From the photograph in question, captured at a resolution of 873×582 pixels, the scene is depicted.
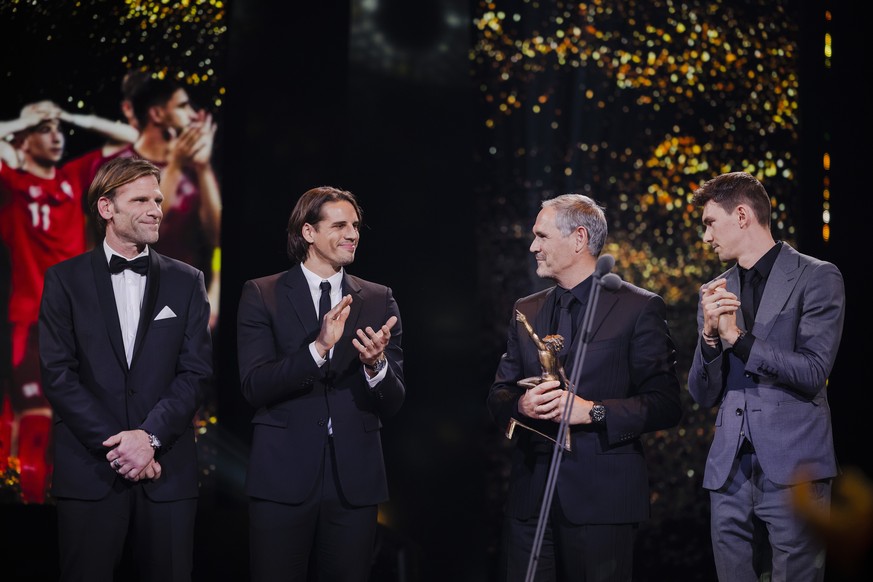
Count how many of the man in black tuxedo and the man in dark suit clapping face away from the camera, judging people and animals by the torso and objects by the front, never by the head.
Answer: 0

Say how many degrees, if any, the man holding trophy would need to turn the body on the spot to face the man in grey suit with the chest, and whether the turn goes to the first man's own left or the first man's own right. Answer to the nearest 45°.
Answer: approximately 135° to the first man's own left

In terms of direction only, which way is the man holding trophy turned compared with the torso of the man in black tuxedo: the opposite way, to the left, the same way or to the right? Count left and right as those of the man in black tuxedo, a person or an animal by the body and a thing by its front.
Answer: to the right

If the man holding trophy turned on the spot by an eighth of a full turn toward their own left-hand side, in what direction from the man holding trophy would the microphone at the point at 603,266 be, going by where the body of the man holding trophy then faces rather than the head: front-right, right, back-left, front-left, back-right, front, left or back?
front

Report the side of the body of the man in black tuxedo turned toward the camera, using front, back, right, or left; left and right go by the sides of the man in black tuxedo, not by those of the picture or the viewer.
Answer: front

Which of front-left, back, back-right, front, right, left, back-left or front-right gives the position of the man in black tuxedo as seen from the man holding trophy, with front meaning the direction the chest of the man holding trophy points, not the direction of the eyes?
front-right

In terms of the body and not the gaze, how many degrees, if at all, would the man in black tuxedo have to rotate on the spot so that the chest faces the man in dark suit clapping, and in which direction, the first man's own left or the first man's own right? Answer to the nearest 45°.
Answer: approximately 90° to the first man's own left

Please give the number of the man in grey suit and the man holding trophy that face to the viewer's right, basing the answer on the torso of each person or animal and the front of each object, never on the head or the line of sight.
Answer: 0

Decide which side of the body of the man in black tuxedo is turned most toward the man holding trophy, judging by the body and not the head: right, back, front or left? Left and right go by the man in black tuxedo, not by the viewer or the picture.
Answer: left

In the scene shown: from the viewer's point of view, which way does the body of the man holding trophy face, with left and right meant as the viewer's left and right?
facing the viewer and to the left of the viewer

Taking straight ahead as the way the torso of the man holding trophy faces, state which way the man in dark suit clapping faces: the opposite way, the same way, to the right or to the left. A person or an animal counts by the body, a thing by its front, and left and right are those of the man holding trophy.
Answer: to the left

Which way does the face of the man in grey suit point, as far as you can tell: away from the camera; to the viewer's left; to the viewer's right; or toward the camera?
to the viewer's left

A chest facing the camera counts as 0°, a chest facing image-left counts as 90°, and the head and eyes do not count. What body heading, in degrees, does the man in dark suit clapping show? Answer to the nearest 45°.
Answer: approximately 315°

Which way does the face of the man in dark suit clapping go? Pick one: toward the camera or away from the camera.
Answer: toward the camera

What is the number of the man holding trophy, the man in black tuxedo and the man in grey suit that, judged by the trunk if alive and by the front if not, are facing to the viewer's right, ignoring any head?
0

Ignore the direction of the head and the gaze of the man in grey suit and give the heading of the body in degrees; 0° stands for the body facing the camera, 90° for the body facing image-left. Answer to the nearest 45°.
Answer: approximately 45°

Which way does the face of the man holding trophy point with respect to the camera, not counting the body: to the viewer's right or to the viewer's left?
to the viewer's left
